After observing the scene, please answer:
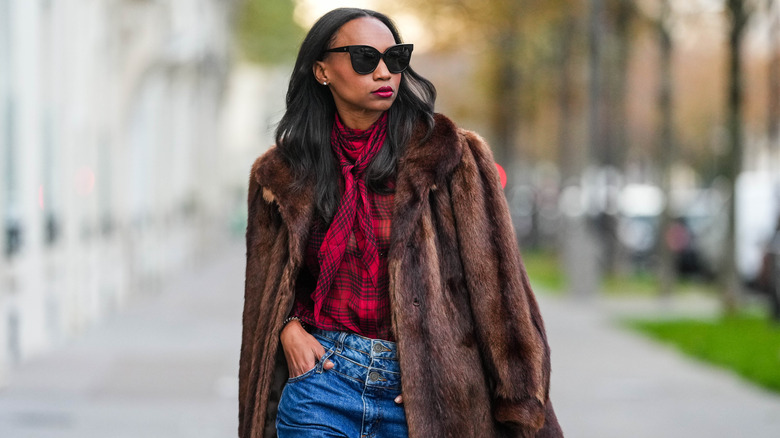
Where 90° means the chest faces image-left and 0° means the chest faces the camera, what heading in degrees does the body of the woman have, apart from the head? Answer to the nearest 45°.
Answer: approximately 0°

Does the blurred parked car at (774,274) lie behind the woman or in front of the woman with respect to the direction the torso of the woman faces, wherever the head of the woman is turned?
behind

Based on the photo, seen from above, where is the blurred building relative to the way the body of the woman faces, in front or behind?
behind
